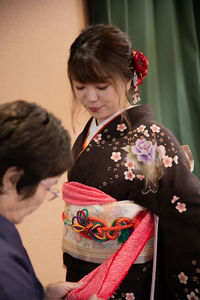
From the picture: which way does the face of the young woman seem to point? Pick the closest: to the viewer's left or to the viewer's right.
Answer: to the viewer's left

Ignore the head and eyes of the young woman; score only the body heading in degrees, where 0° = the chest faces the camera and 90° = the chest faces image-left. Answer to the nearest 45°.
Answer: approximately 45°
